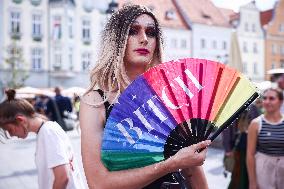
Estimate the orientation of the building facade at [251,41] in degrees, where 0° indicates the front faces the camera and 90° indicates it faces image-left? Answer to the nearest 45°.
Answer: approximately 0°

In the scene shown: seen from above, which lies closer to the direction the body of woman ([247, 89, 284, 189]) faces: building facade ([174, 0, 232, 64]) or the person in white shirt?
the person in white shirt

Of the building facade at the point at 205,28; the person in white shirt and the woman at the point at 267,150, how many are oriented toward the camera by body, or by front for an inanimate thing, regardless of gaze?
2

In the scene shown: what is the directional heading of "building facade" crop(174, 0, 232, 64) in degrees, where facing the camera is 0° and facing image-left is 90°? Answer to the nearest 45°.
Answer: approximately 0°

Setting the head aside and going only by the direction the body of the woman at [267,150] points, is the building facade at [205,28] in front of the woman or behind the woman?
behind

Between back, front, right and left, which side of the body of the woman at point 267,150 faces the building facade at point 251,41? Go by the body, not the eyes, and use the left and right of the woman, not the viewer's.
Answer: back

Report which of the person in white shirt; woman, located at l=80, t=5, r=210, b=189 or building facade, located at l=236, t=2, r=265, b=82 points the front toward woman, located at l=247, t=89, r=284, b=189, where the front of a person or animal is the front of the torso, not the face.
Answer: the building facade

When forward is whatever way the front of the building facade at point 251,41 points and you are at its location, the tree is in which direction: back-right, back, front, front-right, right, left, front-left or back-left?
front-right

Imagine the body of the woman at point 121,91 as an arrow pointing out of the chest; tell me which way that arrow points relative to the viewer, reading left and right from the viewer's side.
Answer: facing the viewer and to the right of the viewer

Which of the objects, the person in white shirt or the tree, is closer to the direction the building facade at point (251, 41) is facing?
the person in white shirt

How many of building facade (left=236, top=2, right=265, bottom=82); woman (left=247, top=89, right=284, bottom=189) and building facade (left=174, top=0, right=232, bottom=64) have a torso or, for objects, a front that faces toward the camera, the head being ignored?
3
